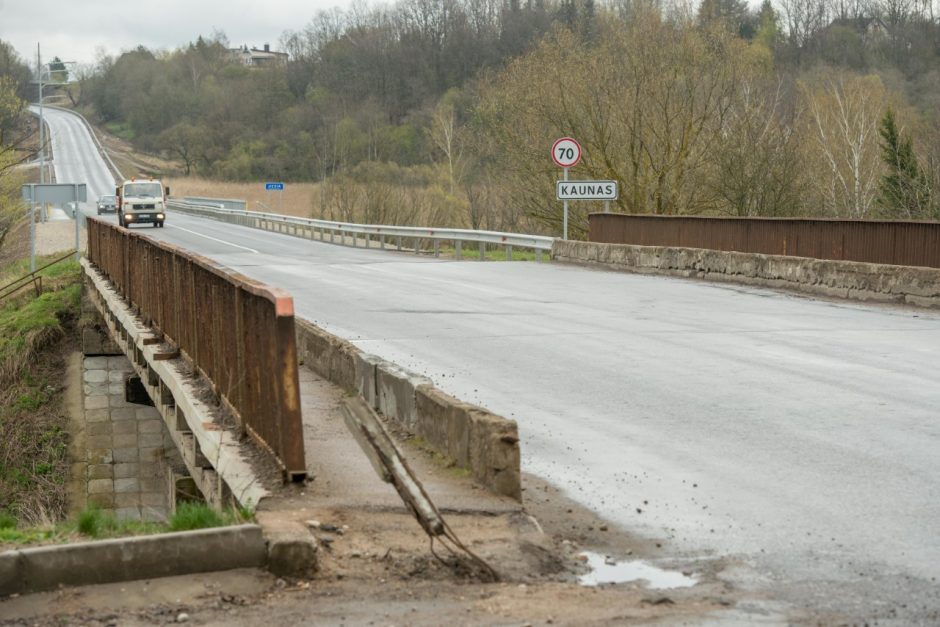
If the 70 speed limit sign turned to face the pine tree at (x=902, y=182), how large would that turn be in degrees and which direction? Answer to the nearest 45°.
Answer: approximately 135° to its left

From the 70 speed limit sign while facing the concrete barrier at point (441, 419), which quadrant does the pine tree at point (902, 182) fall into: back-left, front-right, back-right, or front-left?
back-left

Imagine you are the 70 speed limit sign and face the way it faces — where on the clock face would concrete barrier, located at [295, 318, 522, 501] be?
The concrete barrier is roughly at 12 o'clock from the 70 speed limit sign.

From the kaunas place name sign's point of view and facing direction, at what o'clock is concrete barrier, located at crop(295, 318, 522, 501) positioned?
The concrete barrier is roughly at 12 o'clock from the kaunas place name sign.

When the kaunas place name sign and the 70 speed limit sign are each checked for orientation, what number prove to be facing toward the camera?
2

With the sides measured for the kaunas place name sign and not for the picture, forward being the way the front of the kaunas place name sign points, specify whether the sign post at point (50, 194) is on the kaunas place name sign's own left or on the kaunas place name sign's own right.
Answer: on the kaunas place name sign's own right

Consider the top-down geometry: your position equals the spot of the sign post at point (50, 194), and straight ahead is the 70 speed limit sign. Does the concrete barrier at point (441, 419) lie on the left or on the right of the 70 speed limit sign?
right

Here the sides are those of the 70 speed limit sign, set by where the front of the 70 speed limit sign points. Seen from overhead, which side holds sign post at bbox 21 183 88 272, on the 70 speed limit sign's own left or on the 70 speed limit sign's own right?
on the 70 speed limit sign's own right

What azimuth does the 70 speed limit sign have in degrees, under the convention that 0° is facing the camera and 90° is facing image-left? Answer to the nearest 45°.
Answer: approximately 0°
